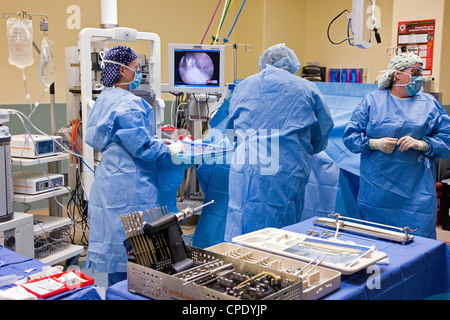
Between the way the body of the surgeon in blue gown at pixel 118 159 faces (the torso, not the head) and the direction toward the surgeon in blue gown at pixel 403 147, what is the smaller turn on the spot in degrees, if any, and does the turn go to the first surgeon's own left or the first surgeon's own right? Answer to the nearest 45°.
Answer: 0° — they already face them

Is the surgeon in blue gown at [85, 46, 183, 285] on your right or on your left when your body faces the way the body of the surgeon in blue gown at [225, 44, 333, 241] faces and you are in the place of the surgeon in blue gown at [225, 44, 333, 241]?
on your left

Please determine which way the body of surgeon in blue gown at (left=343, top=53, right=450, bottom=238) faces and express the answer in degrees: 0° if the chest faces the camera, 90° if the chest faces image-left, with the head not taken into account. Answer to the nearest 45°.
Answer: approximately 0°

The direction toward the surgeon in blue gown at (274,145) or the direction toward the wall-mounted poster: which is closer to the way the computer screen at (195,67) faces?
the surgeon in blue gown

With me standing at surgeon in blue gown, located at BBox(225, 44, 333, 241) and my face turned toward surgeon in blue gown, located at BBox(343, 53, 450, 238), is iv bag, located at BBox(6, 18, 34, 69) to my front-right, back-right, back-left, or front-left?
back-left

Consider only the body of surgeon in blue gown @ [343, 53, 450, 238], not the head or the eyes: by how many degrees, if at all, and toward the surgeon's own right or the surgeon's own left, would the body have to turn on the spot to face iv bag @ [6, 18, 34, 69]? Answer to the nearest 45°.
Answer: approximately 90° to the surgeon's own right

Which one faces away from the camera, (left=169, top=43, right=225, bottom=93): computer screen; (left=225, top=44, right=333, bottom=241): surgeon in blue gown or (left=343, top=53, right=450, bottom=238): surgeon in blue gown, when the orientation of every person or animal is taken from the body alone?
(left=225, top=44, right=333, bottom=241): surgeon in blue gown

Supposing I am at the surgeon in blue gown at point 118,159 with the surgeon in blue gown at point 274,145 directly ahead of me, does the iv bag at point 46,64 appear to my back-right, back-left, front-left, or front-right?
back-left

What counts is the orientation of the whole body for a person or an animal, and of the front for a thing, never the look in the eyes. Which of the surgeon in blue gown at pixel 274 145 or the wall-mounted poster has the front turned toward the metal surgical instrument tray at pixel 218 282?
the wall-mounted poster

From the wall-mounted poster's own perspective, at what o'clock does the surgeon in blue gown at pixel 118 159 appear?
The surgeon in blue gown is roughly at 1 o'clock from the wall-mounted poster.

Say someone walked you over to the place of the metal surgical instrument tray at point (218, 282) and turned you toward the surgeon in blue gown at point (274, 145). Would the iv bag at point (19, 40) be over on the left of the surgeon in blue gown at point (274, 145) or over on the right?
left

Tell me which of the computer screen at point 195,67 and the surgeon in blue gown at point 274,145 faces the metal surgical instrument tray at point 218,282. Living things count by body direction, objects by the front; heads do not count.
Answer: the computer screen

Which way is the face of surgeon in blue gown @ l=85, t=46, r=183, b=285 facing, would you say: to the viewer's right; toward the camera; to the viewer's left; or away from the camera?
to the viewer's right
